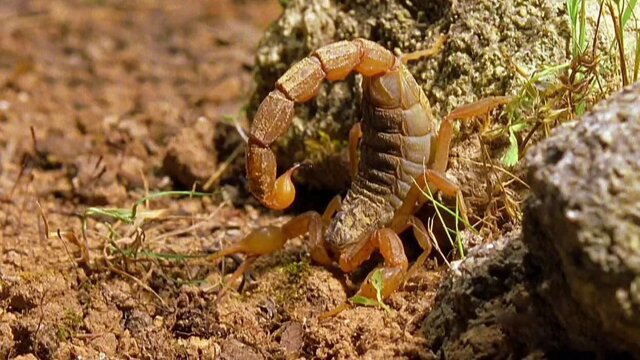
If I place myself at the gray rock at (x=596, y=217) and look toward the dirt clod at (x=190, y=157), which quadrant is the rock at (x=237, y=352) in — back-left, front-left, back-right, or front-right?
front-left

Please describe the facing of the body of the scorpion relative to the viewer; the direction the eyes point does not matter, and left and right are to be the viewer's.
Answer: facing the viewer and to the left of the viewer

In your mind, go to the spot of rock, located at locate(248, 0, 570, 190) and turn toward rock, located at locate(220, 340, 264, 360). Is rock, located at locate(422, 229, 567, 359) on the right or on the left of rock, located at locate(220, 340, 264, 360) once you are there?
left

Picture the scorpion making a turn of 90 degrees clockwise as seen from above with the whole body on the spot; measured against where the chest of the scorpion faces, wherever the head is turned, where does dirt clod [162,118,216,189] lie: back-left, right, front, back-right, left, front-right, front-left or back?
front

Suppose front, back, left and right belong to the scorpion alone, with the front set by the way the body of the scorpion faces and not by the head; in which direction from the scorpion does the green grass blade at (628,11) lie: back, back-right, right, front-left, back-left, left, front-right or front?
back-left

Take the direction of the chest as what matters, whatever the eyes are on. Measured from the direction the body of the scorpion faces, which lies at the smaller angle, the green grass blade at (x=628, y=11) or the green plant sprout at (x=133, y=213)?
the green plant sprout

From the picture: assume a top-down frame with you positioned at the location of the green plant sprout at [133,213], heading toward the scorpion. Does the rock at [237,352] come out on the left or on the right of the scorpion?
right

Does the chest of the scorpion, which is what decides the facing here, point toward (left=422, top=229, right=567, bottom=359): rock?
no

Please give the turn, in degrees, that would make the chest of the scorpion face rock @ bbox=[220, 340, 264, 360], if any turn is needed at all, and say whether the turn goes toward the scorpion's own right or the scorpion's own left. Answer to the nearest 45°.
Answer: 0° — it already faces it

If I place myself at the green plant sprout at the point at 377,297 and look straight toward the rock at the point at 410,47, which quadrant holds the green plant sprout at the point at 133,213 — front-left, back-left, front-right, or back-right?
front-left

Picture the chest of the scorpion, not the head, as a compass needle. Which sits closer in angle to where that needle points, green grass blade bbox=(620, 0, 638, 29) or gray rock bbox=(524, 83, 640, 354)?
the gray rock

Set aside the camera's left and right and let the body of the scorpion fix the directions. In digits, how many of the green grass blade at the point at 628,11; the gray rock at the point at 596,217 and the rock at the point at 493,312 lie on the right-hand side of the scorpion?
0
